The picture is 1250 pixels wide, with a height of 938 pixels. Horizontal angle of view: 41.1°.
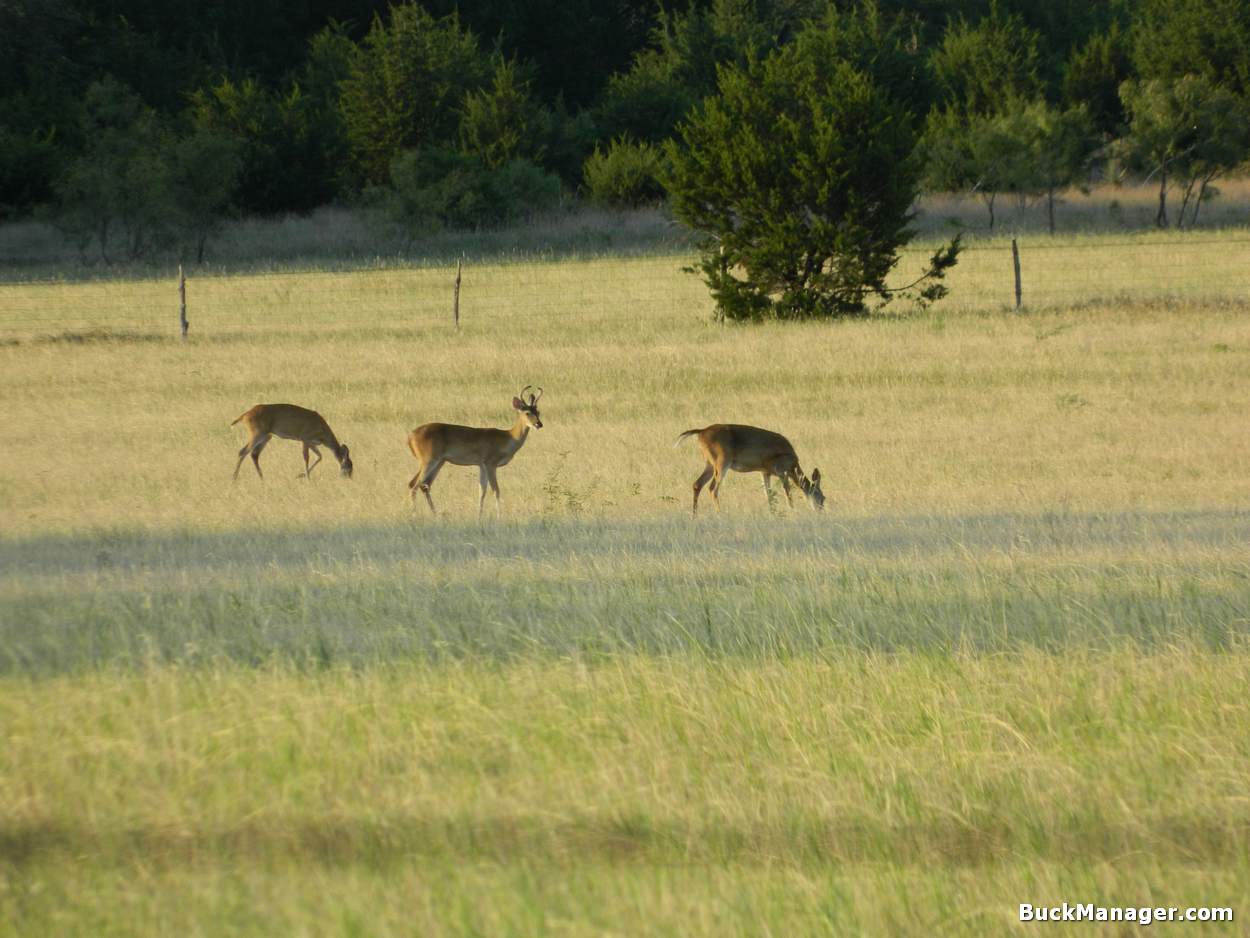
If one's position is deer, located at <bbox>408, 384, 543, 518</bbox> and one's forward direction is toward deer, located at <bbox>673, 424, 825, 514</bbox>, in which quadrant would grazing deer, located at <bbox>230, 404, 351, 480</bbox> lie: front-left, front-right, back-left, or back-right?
back-left

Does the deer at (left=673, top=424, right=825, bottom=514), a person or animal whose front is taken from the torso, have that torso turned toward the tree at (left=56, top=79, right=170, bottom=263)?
no

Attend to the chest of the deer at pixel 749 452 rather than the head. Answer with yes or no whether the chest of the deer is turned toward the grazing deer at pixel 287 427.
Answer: no

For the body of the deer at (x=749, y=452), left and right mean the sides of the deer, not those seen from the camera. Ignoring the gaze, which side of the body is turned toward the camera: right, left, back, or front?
right

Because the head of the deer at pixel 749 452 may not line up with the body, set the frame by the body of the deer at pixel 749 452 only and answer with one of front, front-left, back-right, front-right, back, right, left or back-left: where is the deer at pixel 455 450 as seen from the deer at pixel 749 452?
back

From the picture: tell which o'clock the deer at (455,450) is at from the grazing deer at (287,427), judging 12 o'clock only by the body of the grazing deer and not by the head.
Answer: The deer is roughly at 2 o'clock from the grazing deer.

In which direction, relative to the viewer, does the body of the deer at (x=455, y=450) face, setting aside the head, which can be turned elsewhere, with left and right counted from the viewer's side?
facing to the right of the viewer

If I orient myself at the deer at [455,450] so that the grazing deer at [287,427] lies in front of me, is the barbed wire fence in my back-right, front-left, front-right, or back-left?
front-right

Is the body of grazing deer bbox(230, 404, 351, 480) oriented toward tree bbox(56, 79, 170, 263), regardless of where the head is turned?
no

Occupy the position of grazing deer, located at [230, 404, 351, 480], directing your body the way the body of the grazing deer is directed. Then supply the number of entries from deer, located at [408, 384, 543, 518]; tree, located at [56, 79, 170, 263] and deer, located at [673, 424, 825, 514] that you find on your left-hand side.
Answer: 1

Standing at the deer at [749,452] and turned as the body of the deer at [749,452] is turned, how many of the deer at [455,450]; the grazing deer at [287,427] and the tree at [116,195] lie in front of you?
0

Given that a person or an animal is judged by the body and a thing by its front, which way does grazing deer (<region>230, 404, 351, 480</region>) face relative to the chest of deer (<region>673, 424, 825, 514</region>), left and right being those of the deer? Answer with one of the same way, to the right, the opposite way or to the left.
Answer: the same way

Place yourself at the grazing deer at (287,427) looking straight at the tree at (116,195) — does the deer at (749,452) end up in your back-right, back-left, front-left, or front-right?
back-right

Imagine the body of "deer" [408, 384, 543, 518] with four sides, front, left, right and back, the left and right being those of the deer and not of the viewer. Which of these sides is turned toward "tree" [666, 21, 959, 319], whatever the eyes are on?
left

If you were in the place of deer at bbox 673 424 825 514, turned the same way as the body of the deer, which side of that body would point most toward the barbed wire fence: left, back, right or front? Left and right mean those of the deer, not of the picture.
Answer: left

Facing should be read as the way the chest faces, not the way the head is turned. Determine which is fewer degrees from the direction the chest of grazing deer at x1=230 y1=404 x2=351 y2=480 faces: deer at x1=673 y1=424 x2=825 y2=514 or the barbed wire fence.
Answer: the deer

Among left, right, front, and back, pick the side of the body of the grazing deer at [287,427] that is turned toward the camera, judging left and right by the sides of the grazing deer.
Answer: right

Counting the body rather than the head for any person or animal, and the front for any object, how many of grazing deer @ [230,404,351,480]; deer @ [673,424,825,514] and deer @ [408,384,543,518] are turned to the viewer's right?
3
